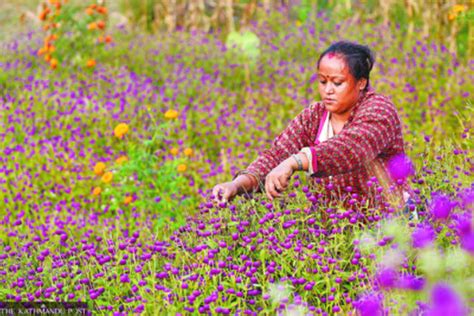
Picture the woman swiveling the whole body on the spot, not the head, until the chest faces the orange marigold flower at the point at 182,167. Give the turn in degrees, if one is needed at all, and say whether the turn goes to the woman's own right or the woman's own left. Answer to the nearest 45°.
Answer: approximately 90° to the woman's own right

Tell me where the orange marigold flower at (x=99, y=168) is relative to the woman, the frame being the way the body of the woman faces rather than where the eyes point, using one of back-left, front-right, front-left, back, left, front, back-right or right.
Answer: right

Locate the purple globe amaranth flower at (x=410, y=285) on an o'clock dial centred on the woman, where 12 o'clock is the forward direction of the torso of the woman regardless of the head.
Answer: The purple globe amaranth flower is roughly at 10 o'clock from the woman.

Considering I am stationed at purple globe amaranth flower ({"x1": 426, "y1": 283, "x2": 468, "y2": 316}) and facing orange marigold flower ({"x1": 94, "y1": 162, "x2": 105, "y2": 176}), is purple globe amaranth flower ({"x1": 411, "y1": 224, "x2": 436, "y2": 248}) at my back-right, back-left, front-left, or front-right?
front-right

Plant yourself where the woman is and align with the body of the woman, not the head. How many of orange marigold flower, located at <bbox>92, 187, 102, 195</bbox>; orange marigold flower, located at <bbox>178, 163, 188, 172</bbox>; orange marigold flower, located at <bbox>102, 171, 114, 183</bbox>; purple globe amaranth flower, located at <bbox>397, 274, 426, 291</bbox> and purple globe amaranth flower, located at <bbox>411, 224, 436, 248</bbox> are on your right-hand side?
3

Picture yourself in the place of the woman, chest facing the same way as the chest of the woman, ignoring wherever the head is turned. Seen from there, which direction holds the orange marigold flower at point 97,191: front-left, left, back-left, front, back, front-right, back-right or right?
right

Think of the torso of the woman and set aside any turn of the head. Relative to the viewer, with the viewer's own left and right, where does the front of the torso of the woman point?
facing the viewer and to the left of the viewer

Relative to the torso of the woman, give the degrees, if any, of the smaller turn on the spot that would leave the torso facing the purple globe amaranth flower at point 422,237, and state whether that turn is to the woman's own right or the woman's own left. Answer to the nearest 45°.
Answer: approximately 45° to the woman's own left

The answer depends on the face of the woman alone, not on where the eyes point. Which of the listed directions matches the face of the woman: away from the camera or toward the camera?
toward the camera

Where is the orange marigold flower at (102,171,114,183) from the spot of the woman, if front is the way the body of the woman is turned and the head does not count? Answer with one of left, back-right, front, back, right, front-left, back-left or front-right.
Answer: right
